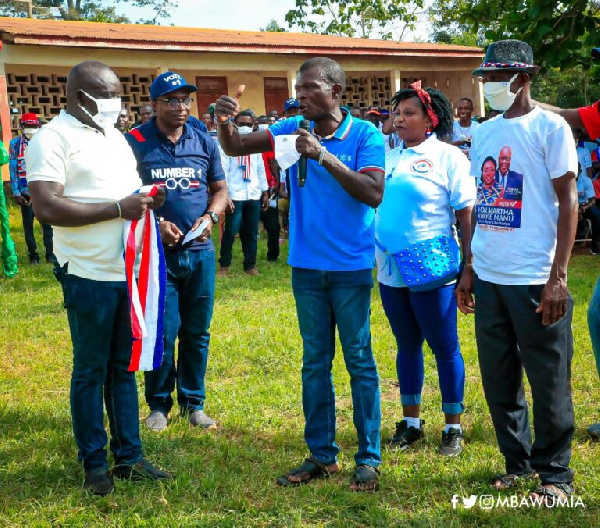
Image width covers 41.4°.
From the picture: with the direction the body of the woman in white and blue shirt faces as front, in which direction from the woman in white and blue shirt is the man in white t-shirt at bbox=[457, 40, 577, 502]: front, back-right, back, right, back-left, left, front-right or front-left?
left

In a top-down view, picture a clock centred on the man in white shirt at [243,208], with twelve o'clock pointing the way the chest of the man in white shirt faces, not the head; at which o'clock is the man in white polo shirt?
The man in white polo shirt is roughly at 12 o'clock from the man in white shirt.

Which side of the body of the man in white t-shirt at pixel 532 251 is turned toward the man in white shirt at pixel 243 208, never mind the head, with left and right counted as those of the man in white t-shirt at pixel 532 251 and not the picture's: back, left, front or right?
right

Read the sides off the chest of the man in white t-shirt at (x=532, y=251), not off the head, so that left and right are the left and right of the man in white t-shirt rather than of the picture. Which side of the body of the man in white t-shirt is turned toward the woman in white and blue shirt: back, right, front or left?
right

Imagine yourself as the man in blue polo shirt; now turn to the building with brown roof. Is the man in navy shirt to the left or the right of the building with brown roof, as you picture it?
left

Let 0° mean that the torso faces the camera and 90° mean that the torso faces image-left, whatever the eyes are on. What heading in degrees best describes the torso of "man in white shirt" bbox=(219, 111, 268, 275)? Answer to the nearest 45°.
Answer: approximately 0°

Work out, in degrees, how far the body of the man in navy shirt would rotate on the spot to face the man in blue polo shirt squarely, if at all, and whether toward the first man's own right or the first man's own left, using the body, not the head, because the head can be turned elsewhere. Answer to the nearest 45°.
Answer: approximately 45° to the first man's own left

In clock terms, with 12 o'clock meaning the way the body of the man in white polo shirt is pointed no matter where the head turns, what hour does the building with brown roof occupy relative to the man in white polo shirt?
The building with brown roof is roughly at 8 o'clock from the man in white polo shirt.

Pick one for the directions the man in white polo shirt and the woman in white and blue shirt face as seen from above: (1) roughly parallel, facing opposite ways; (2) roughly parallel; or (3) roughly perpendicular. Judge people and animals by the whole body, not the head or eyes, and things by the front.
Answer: roughly perpendicular

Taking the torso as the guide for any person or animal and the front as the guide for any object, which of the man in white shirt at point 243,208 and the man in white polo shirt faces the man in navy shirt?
the man in white shirt
